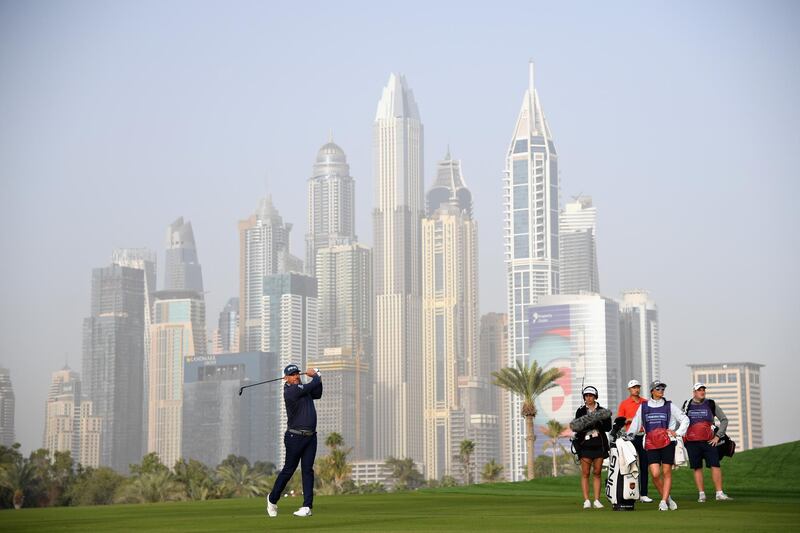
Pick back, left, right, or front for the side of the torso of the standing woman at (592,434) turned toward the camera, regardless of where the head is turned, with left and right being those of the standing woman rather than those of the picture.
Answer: front

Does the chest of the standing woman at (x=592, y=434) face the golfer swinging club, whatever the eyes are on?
no

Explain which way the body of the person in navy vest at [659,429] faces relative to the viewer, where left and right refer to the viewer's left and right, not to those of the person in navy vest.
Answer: facing the viewer

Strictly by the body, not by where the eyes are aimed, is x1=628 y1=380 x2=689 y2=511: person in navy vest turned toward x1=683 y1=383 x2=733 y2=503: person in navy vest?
no

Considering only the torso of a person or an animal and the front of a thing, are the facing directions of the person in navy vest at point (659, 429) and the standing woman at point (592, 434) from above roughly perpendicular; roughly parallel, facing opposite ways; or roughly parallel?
roughly parallel

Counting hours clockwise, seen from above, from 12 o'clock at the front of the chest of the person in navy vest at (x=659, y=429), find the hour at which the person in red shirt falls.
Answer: The person in red shirt is roughly at 5 o'clock from the person in navy vest.

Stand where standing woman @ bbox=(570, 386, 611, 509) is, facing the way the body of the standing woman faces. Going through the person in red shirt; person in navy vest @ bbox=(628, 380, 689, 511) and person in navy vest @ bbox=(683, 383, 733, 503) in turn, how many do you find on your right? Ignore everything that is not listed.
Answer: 0

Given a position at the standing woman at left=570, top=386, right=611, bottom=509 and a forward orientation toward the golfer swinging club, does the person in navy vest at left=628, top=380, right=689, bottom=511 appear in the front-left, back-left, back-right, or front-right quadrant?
back-left

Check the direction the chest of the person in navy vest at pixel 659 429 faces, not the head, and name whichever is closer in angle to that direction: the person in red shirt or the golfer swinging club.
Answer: the golfer swinging club

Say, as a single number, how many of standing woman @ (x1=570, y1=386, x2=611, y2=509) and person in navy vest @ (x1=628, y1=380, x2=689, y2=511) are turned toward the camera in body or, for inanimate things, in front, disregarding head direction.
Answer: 2

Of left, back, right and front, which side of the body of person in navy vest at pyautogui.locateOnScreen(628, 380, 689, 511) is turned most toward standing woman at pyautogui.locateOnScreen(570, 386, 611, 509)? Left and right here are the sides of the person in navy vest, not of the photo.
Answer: right
